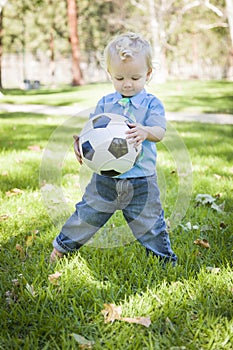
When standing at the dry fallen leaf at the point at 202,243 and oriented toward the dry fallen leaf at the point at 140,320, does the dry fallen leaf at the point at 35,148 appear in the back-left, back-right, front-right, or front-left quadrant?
back-right

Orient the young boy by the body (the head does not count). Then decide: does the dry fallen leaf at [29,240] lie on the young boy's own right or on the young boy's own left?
on the young boy's own right

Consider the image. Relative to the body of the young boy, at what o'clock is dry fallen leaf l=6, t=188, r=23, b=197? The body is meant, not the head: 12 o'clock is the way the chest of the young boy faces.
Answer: The dry fallen leaf is roughly at 5 o'clock from the young boy.

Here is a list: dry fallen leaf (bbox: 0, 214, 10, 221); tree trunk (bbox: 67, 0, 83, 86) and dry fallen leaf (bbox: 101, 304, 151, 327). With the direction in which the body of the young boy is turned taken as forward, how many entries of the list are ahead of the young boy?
1

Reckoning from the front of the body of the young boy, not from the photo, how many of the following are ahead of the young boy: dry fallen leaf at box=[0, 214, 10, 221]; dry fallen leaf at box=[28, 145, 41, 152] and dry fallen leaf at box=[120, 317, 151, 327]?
1

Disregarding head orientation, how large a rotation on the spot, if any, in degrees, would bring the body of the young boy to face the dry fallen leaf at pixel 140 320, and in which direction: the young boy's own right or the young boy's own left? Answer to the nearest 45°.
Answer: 0° — they already face it

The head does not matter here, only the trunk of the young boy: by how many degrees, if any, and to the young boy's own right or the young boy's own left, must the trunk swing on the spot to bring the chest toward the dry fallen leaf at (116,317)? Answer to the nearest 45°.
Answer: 0° — they already face it

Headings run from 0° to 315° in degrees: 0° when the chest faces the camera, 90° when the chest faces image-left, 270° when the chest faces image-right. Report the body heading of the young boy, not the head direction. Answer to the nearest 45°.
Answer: approximately 0°

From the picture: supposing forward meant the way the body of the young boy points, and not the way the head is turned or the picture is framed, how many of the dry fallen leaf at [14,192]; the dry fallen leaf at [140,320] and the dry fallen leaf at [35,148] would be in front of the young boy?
1
